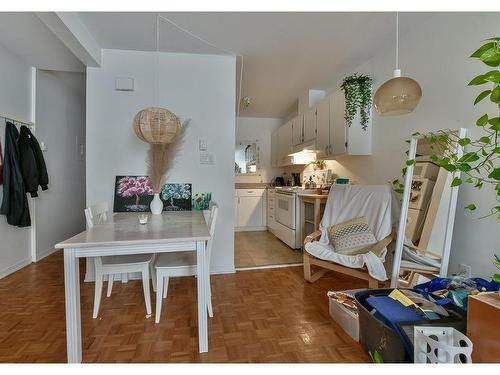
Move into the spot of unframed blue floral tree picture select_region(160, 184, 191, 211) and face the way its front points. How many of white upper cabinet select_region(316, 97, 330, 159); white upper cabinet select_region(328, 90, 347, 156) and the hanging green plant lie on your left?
3

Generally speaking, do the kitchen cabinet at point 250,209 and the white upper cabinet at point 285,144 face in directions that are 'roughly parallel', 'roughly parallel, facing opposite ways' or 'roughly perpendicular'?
roughly perpendicular

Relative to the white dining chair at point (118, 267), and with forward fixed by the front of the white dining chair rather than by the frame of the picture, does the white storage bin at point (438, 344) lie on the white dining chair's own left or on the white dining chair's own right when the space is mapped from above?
on the white dining chair's own right

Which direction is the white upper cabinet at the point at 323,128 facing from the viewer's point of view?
to the viewer's left

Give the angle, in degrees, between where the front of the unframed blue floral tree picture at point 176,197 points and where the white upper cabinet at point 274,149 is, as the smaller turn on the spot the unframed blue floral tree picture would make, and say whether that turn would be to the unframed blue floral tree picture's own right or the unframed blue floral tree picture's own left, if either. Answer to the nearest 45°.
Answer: approximately 135° to the unframed blue floral tree picture's own left

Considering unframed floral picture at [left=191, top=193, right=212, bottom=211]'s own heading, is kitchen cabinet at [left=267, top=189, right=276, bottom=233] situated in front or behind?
behind

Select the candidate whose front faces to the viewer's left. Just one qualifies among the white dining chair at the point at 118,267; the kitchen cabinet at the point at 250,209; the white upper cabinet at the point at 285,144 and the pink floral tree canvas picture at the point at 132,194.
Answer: the white upper cabinet

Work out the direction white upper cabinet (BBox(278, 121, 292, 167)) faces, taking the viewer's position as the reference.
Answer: facing to the left of the viewer

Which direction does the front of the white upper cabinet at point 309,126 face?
to the viewer's left

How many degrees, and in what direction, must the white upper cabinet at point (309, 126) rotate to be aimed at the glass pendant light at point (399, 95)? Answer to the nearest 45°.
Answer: approximately 90° to its left

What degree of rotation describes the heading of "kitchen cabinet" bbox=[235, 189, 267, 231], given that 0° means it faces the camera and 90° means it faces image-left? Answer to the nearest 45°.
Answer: approximately 0°

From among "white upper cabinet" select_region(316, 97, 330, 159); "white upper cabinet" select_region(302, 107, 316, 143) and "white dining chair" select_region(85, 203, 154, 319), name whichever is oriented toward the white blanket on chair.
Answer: the white dining chair
